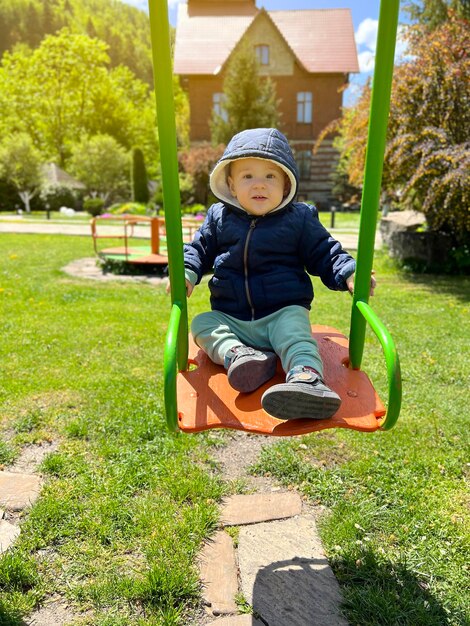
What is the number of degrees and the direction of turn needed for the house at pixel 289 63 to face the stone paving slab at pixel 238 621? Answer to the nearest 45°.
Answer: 0° — it already faces it

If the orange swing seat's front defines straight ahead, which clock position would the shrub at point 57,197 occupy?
The shrub is roughly at 5 o'clock from the orange swing seat.

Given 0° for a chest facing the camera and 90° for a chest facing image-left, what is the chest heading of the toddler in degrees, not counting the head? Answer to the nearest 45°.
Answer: approximately 0°

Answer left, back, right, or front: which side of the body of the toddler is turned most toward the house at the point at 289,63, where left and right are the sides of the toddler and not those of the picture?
back

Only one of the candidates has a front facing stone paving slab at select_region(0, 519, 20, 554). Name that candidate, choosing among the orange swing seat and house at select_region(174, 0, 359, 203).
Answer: the house

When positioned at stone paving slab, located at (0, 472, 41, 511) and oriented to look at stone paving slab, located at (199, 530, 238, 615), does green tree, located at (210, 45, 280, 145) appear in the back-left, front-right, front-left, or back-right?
back-left
